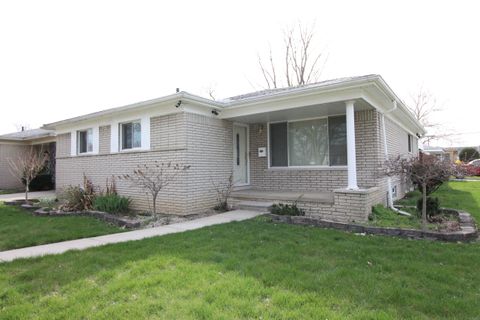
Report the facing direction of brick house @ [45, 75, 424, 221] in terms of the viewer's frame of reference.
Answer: facing the viewer and to the left of the viewer

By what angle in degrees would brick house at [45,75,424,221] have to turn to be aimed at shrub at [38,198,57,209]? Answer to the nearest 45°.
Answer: approximately 45° to its right

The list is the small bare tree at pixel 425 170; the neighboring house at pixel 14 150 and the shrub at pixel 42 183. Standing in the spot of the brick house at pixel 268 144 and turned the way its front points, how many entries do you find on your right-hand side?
2

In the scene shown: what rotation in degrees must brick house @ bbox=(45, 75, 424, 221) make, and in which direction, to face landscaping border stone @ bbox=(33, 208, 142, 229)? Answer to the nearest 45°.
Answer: approximately 45° to its right

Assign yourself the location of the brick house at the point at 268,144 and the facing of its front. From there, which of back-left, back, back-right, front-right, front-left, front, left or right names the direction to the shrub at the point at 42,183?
right

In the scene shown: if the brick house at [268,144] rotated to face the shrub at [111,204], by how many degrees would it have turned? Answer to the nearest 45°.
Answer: approximately 45° to its right

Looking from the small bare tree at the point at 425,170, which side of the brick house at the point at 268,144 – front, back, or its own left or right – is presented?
left

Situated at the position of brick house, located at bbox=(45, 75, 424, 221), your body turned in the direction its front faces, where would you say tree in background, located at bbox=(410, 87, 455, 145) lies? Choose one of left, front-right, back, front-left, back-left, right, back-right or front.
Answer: back

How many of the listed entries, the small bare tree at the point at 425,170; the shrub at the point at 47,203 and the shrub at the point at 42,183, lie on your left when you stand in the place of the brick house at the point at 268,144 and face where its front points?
1

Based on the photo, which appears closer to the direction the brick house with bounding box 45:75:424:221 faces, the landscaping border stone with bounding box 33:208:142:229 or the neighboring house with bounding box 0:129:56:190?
the landscaping border stone

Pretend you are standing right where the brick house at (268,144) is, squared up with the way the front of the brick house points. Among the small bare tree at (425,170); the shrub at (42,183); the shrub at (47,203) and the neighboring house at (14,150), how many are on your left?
1

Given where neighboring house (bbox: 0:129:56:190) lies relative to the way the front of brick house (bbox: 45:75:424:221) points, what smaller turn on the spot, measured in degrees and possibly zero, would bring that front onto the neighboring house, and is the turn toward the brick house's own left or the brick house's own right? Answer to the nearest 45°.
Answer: approximately 90° to the brick house's own right

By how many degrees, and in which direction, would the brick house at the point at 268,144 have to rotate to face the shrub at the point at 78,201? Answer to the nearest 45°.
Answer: approximately 45° to its right

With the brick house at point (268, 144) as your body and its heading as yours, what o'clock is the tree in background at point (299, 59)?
The tree in background is roughly at 5 o'clock from the brick house.
